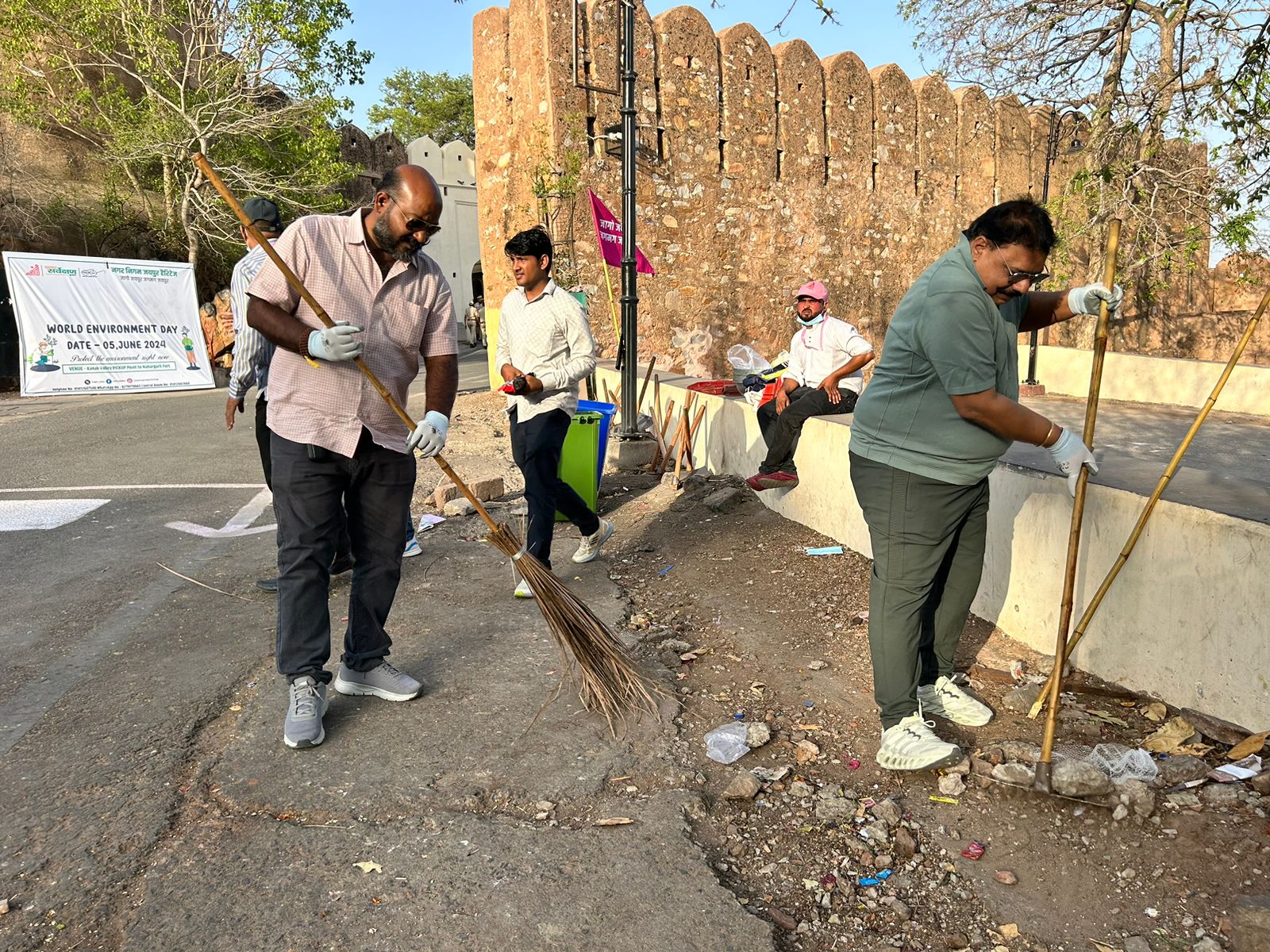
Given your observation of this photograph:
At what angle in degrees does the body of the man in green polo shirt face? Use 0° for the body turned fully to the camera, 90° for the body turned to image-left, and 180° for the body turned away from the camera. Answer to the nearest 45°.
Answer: approximately 270°

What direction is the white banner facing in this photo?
toward the camera

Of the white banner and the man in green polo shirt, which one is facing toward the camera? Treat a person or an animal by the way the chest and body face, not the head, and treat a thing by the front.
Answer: the white banner

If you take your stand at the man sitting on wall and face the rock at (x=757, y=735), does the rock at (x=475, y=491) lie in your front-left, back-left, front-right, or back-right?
front-right

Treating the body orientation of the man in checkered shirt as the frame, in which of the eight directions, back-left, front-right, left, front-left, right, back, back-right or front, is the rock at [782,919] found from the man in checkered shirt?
front

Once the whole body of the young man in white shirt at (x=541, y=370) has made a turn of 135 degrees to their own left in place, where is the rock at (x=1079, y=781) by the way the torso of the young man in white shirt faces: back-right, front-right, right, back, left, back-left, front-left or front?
front-right

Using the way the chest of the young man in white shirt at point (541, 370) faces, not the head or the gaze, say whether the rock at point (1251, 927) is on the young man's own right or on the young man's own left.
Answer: on the young man's own left

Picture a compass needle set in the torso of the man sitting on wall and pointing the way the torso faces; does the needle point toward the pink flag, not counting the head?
no

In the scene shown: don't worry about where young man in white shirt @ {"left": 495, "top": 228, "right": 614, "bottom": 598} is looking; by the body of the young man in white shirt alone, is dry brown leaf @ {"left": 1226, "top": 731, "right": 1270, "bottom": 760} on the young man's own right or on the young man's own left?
on the young man's own left

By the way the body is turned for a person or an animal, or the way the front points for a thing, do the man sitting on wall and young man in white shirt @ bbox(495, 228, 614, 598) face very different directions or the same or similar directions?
same or similar directions

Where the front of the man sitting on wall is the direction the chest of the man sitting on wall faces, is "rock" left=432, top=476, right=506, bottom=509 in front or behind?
in front

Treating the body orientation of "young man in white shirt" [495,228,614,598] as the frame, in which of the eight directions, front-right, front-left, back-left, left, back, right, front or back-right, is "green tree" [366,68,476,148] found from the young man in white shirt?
back-right

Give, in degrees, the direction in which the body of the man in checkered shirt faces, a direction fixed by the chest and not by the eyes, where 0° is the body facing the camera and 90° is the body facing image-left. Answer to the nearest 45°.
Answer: approximately 315°

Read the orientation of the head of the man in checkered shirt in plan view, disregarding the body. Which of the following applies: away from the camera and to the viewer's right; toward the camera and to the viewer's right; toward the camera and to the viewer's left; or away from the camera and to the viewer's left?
toward the camera and to the viewer's right

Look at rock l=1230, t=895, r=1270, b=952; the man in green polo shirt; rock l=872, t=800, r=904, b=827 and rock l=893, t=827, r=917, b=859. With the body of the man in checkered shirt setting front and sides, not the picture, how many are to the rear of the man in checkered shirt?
0

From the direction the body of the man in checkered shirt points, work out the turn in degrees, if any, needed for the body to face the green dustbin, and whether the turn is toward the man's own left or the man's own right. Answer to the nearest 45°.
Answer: approximately 90° to the man's own left

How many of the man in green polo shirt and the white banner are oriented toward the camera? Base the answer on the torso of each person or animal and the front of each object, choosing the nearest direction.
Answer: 1
